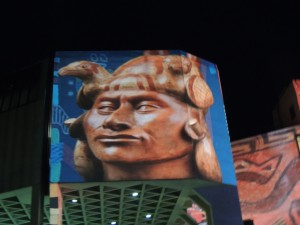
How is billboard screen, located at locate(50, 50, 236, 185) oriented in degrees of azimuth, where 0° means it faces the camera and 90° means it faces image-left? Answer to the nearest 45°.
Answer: approximately 0°
